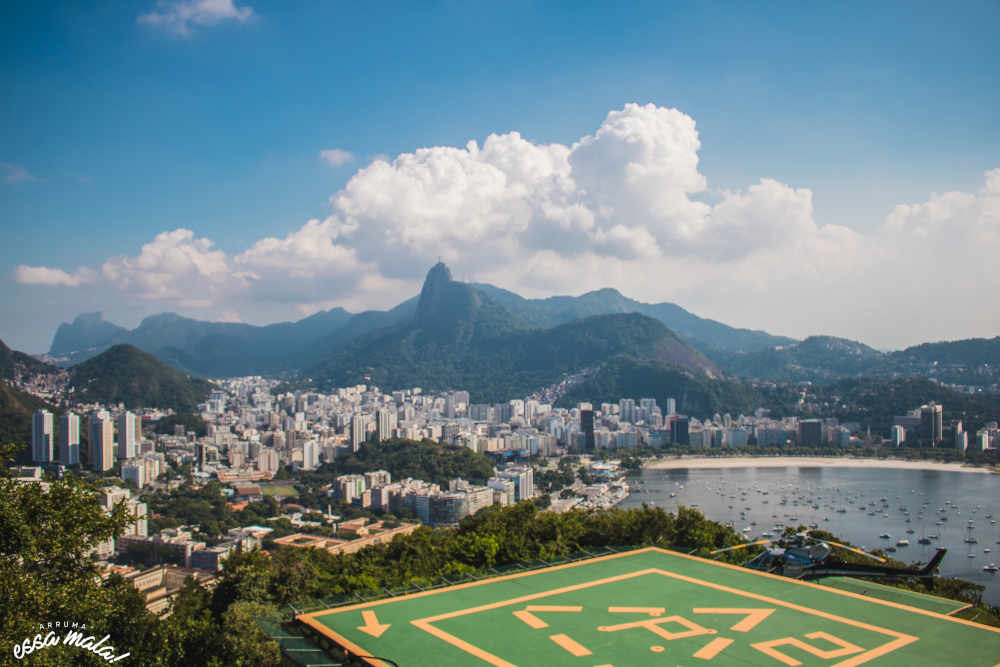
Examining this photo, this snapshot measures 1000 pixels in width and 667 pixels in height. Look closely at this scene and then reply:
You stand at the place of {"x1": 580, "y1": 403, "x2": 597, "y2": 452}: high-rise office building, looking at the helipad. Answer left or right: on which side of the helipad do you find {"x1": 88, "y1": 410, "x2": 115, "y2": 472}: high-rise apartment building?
right

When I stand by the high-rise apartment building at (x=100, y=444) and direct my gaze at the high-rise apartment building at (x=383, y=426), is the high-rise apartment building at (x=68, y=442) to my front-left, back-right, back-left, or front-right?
back-left

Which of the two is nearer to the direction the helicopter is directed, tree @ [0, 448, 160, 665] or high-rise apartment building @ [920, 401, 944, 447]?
the tree

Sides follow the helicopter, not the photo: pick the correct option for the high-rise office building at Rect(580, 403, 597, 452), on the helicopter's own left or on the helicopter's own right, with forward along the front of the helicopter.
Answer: on the helicopter's own right

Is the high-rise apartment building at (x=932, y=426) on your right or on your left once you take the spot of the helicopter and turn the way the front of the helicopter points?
on your right

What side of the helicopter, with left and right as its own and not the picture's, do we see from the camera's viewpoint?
left

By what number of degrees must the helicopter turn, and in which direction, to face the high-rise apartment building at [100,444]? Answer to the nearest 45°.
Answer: approximately 45° to its right
